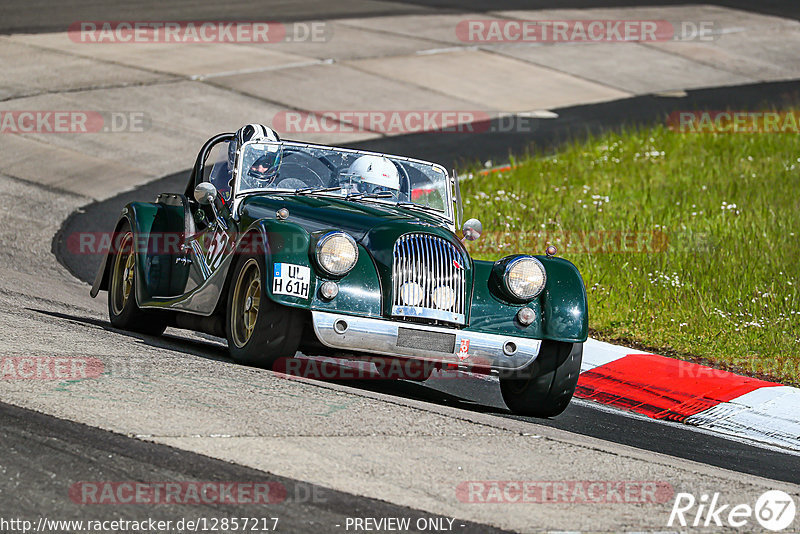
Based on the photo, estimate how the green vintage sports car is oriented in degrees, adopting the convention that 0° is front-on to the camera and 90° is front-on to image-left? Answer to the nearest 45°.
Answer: approximately 315°
